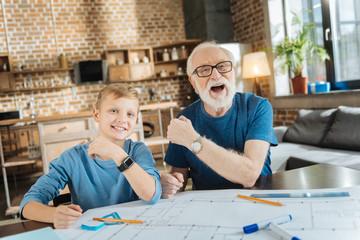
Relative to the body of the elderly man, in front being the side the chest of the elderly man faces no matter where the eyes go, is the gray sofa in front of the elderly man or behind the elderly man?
behind

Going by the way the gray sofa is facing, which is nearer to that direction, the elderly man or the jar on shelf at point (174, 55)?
the elderly man

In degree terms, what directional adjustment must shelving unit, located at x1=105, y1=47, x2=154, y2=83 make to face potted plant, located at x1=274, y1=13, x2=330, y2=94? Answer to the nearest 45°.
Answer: approximately 45° to its left

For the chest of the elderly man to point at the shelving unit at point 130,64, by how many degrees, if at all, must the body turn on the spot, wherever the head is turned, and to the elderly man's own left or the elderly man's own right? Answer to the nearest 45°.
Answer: approximately 180°

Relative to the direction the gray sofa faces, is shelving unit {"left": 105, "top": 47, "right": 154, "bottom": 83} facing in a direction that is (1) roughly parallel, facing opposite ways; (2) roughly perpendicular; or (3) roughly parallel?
roughly perpendicular

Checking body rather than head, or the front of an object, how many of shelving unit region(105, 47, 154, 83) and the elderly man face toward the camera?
2

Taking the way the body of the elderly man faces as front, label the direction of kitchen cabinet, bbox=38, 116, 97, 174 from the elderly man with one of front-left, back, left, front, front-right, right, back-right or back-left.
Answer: back-right

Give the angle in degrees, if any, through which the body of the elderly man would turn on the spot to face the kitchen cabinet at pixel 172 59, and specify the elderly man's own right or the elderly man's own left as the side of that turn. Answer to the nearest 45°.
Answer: approximately 180°

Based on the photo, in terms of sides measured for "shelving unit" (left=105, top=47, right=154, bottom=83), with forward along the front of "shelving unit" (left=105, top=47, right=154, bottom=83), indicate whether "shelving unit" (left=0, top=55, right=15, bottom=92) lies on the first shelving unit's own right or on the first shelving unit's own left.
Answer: on the first shelving unit's own right

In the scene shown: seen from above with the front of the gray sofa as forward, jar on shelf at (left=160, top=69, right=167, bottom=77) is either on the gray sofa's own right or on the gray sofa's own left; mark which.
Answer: on the gray sofa's own right
